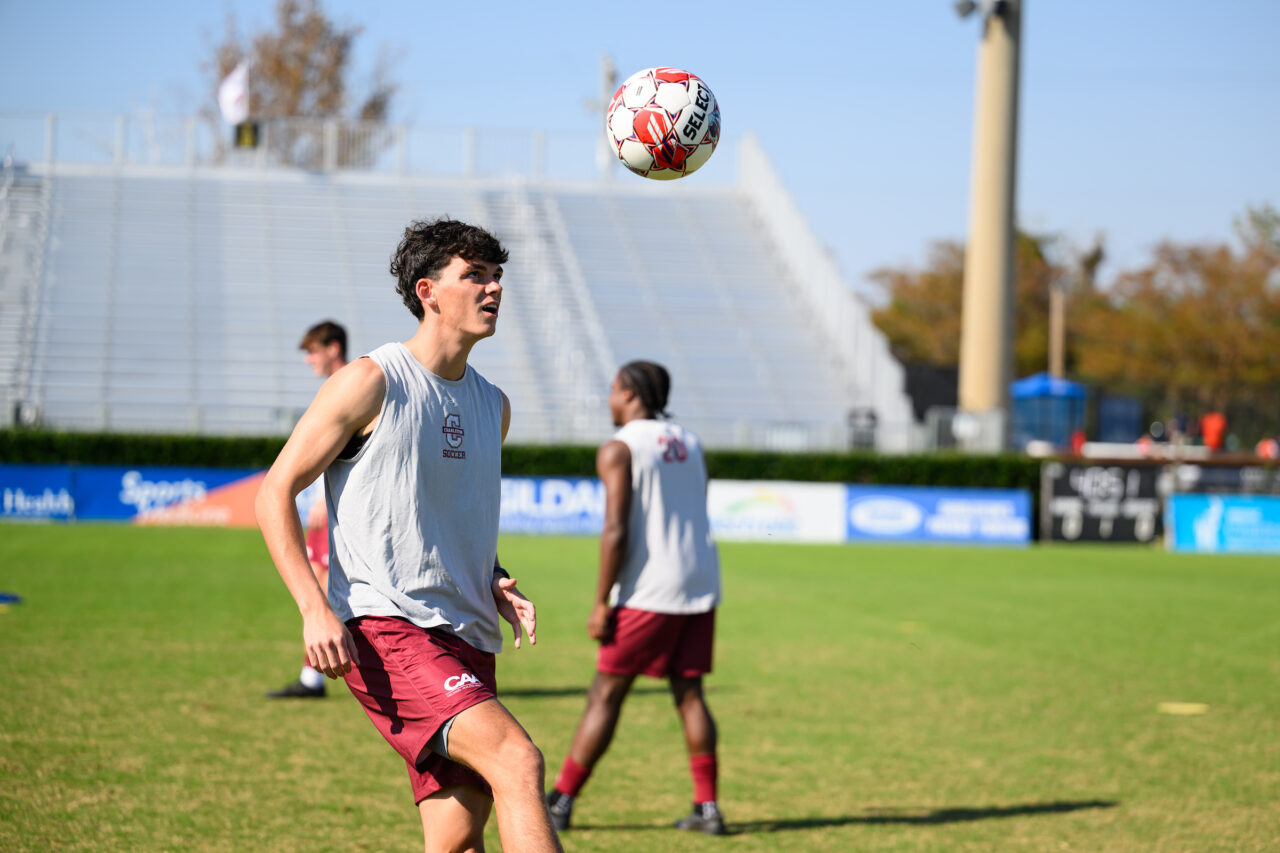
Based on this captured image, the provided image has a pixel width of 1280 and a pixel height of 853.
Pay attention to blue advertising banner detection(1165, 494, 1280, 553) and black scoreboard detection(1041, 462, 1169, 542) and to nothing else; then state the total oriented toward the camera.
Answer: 2

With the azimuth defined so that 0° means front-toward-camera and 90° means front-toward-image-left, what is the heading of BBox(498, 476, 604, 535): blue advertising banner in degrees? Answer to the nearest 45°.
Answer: approximately 0°

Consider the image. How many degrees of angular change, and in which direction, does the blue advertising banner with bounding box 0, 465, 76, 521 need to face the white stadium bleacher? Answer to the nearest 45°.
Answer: approximately 135° to its left

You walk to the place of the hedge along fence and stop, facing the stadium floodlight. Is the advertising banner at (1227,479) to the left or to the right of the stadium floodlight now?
right

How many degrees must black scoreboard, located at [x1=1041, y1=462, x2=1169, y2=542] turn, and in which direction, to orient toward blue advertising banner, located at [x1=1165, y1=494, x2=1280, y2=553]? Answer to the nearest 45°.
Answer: approximately 90° to its left

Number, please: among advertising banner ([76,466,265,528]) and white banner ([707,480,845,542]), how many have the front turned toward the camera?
2

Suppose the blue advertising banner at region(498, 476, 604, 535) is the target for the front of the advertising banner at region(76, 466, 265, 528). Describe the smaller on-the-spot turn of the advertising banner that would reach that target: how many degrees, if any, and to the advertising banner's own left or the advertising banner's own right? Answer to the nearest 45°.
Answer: approximately 90° to the advertising banner's own left
